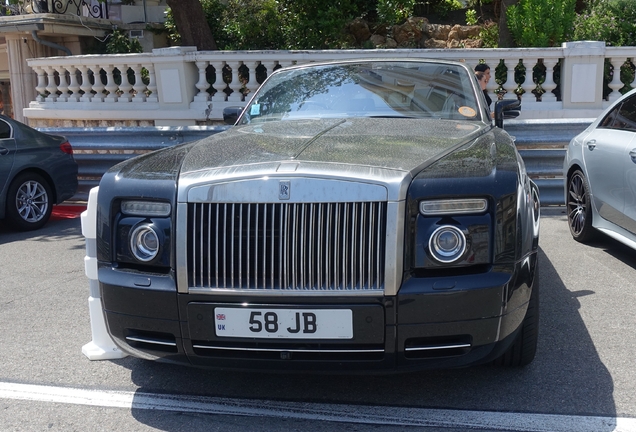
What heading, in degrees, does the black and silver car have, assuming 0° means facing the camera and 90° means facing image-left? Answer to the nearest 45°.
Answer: approximately 0°

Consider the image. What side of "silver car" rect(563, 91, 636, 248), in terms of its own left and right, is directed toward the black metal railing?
back

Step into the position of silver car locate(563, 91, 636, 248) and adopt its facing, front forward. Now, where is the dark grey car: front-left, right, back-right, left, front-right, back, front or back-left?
back-right

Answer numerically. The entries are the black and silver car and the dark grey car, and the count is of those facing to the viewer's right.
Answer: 0

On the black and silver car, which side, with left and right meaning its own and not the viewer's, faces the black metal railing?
back

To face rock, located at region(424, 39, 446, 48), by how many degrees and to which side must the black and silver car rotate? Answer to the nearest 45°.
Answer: approximately 180°
